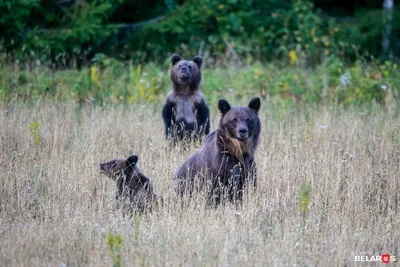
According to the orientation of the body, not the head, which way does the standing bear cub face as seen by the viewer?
toward the camera

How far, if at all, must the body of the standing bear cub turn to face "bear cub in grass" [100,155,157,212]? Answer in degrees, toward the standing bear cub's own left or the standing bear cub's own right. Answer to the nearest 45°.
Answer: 0° — it already faces it

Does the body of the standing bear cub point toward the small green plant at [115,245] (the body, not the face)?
yes

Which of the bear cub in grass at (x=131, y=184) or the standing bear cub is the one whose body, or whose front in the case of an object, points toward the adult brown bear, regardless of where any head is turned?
the standing bear cub

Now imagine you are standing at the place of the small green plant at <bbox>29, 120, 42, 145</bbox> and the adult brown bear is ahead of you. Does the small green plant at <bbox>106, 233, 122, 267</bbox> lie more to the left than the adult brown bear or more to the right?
right

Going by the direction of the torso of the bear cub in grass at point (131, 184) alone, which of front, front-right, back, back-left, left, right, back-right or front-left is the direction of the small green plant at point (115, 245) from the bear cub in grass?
left

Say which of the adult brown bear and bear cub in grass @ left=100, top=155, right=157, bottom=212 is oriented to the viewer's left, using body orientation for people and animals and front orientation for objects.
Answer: the bear cub in grass

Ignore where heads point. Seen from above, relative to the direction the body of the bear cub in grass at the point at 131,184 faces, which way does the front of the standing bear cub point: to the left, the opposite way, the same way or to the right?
to the left

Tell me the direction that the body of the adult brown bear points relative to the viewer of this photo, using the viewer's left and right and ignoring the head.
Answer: facing the viewer and to the right of the viewer

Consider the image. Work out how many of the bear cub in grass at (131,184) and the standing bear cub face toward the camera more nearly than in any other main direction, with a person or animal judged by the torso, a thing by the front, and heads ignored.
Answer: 1

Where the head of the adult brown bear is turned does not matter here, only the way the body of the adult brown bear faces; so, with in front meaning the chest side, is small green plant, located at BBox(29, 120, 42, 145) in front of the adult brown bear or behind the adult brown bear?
behind

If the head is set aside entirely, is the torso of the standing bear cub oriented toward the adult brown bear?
yes

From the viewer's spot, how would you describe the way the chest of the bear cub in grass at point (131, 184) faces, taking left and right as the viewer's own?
facing to the left of the viewer

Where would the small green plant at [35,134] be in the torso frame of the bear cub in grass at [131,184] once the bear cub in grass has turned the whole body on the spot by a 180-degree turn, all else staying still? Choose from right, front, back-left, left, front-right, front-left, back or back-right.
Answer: back-left

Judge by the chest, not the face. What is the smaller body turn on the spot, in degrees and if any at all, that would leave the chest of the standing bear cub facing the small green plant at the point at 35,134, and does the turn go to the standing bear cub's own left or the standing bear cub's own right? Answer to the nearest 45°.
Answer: approximately 45° to the standing bear cub's own right

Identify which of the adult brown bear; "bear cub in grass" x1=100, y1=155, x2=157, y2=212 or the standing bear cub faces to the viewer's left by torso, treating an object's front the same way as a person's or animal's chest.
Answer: the bear cub in grass
